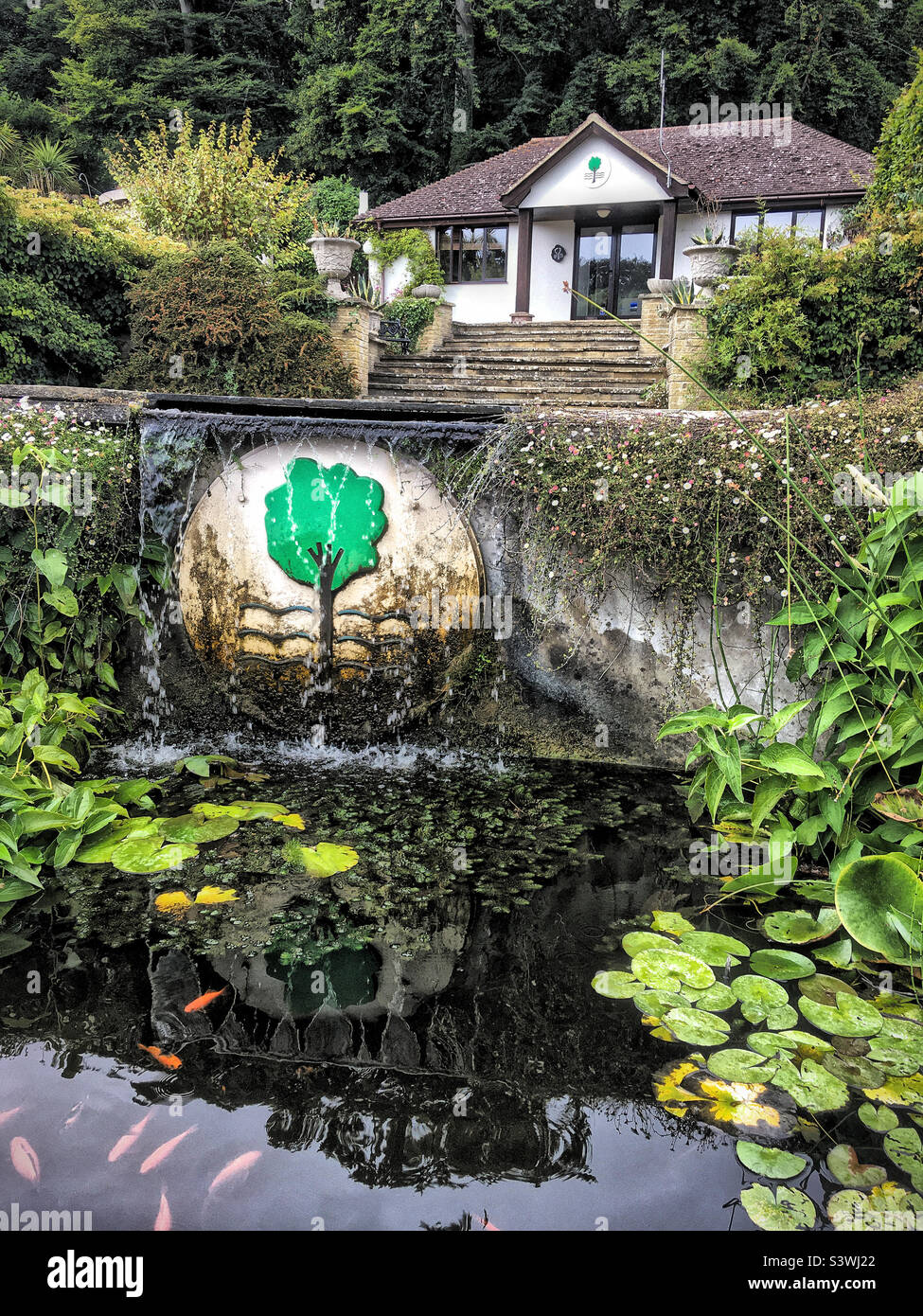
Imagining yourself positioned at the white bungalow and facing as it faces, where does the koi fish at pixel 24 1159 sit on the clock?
The koi fish is roughly at 12 o'clock from the white bungalow.

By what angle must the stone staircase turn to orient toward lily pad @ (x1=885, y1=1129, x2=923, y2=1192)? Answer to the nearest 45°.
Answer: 0° — it already faces it

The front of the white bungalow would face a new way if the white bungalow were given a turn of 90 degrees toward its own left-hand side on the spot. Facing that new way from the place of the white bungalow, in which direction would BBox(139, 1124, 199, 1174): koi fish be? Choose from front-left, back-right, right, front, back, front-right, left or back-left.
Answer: right

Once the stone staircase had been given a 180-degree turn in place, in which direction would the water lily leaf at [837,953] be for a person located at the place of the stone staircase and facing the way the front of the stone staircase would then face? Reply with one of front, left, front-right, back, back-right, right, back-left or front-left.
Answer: back

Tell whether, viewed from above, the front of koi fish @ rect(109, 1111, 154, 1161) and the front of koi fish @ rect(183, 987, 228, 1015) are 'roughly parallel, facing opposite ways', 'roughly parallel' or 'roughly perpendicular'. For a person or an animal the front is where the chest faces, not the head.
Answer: roughly parallel

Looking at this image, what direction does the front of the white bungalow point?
toward the camera

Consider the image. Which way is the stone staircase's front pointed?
toward the camera

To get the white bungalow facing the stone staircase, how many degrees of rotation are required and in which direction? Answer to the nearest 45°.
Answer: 0° — it already faces it

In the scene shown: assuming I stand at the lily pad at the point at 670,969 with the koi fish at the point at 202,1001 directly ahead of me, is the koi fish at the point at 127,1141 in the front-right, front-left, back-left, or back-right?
front-left

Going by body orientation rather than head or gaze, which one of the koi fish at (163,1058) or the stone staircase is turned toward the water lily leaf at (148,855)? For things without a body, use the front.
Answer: the stone staircase

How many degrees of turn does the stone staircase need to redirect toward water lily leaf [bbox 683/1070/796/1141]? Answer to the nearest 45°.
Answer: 0° — it already faces it

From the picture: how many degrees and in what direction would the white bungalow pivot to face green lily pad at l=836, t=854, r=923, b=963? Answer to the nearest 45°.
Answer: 0° — it already faces it
